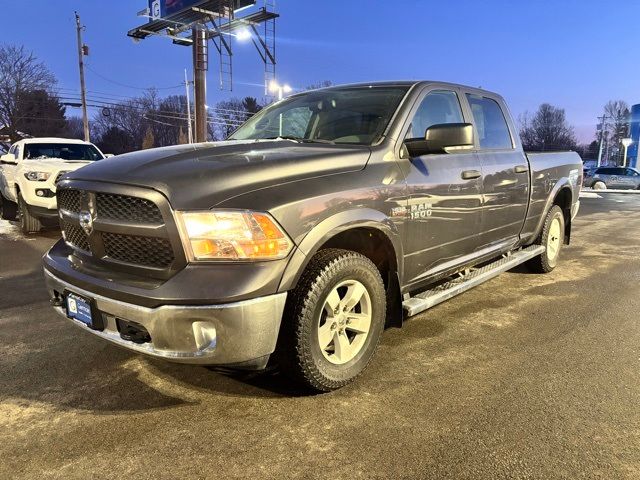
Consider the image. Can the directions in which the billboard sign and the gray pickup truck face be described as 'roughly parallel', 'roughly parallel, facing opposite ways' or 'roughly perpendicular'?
roughly parallel

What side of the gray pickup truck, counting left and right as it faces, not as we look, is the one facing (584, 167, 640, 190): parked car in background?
back

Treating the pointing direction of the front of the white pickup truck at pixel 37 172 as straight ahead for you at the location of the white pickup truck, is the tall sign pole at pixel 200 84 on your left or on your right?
on your left

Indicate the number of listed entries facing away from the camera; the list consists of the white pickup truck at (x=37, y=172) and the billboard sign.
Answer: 0

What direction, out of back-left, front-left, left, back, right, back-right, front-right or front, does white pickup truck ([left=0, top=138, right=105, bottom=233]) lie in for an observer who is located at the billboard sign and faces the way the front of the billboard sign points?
front-left

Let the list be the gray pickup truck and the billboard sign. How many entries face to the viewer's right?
0

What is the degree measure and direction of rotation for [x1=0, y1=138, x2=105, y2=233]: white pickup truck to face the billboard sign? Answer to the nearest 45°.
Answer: approximately 135° to its left

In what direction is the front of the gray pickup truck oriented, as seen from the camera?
facing the viewer and to the left of the viewer

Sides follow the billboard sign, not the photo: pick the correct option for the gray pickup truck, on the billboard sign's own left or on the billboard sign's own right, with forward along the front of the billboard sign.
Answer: on the billboard sign's own left

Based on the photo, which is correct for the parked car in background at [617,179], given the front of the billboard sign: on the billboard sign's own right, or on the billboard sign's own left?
on the billboard sign's own left
